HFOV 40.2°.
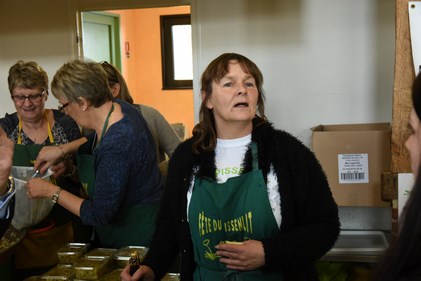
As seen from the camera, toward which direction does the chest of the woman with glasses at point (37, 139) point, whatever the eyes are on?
toward the camera

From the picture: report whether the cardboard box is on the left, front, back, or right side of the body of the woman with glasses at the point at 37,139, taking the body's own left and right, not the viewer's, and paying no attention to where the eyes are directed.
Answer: left

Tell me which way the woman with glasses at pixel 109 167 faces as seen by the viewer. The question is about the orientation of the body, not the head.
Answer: to the viewer's left

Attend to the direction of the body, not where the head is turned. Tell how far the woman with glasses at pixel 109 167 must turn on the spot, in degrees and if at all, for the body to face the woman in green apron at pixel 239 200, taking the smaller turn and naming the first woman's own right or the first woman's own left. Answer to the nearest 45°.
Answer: approximately 135° to the first woman's own left

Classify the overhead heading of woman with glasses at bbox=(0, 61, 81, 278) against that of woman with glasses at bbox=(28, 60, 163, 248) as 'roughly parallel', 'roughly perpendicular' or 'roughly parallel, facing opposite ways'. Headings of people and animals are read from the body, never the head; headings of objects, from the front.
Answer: roughly perpendicular

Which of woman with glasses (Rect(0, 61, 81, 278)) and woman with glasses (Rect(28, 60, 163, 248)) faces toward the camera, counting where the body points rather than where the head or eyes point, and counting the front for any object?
woman with glasses (Rect(0, 61, 81, 278))

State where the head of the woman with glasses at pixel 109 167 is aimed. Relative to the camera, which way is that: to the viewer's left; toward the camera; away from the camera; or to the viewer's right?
to the viewer's left

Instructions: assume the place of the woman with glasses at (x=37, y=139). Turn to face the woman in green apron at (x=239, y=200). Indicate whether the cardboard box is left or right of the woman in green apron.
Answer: left

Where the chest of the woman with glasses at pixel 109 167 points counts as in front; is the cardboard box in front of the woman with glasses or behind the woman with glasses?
behind

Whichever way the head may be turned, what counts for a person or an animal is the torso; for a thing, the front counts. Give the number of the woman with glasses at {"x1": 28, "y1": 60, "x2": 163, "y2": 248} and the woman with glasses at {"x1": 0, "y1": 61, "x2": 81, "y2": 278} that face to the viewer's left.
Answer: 1
